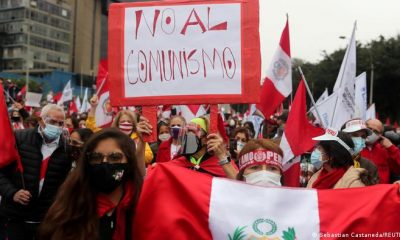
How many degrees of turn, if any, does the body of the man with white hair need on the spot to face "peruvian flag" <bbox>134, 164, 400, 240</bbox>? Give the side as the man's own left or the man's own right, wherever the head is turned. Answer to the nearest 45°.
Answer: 0° — they already face it

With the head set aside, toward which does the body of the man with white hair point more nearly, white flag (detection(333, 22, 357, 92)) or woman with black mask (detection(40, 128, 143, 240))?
the woman with black mask

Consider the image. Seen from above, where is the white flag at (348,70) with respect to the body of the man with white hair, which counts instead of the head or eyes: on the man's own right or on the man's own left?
on the man's own left

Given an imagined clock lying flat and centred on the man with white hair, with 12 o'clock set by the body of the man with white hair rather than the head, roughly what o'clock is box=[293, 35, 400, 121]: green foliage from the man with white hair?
The green foliage is roughly at 9 o'clock from the man with white hair.

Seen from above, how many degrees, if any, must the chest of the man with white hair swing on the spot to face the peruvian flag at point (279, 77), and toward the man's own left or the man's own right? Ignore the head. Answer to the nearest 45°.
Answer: approximately 90° to the man's own left

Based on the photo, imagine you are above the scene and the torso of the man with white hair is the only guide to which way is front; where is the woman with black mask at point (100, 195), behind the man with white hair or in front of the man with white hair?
in front

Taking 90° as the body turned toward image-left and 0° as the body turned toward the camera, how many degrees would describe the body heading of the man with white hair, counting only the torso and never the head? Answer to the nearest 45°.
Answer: approximately 315°

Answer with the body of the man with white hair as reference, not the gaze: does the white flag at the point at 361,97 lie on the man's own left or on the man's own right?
on the man's own left
